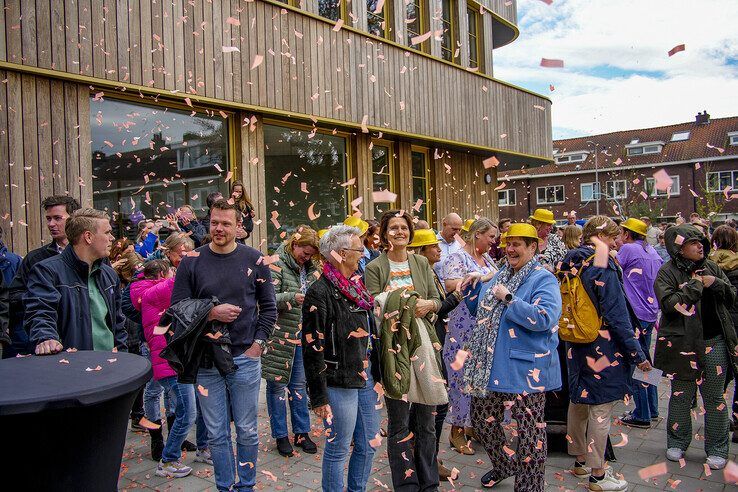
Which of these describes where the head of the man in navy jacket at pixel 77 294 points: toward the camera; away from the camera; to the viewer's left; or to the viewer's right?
to the viewer's right

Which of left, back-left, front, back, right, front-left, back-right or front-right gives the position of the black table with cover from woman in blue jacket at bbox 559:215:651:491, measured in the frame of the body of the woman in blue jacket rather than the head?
back-right

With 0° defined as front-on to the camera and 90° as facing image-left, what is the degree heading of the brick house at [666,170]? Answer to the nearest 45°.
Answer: approximately 45°

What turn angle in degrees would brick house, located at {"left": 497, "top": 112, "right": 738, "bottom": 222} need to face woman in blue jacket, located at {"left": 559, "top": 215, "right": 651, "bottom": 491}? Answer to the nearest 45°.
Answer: approximately 45° to its left

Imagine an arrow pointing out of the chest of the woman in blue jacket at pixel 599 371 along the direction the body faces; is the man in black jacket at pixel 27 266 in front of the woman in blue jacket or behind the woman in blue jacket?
behind

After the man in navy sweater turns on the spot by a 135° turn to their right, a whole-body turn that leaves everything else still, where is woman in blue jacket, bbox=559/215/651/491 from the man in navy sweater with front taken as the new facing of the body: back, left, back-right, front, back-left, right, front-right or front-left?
back-right

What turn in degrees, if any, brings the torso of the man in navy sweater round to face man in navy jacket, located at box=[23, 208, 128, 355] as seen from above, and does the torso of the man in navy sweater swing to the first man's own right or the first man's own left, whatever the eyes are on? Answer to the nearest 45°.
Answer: approximately 90° to the first man's own right

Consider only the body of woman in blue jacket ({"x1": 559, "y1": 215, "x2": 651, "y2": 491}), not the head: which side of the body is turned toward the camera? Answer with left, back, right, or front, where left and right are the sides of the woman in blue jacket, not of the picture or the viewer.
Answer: right
